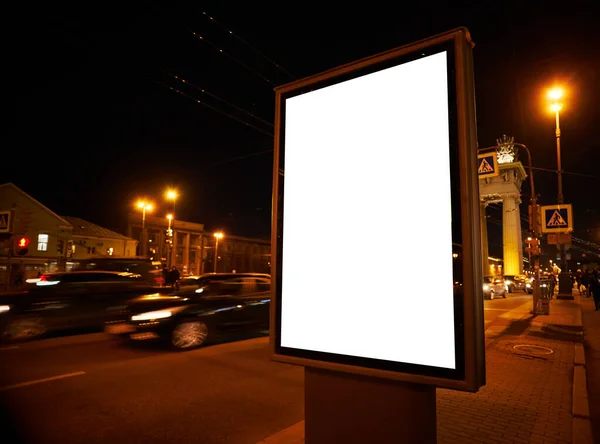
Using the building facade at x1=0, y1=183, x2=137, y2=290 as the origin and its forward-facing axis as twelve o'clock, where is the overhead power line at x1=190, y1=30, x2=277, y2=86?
The overhead power line is roughly at 1 o'clock from the building facade.

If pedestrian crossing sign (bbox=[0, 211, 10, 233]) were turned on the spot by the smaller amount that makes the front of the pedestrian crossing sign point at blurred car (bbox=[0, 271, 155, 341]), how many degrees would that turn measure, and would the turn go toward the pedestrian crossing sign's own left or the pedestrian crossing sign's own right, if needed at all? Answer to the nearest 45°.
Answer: approximately 45° to the pedestrian crossing sign's own left

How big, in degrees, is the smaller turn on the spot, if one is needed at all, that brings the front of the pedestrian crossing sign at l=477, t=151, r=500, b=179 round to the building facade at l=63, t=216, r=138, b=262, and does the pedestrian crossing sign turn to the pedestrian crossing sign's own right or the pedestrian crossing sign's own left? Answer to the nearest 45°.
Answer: approximately 135° to the pedestrian crossing sign's own right

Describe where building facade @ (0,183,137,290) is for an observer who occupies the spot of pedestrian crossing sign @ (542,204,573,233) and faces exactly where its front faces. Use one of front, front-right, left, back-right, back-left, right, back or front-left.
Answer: right

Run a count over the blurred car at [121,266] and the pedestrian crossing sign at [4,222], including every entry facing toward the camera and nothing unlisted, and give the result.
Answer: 1

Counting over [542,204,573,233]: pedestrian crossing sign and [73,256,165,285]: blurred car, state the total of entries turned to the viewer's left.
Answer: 1

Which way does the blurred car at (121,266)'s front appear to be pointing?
to the viewer's left

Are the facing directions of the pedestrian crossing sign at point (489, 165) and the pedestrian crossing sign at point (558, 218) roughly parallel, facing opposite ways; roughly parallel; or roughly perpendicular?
roughly parallel

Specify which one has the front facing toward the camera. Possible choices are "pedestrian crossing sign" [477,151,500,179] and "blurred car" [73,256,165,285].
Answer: the pedestrian crossing sign

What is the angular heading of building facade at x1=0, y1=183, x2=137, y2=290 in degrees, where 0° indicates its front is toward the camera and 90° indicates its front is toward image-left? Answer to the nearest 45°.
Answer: approximately 315°

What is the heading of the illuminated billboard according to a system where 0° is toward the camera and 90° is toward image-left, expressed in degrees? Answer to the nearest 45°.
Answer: approximately 45°

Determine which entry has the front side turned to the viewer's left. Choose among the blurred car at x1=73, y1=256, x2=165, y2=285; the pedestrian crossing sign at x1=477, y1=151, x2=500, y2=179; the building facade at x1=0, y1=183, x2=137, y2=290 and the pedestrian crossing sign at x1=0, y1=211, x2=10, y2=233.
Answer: the blurred car

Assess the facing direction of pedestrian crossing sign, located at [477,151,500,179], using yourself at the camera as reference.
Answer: facing the viewer

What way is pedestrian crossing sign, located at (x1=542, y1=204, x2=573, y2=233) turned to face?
toward the camera

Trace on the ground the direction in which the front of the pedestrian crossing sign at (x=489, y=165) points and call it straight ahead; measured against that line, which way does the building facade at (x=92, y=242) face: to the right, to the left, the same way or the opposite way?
to the left

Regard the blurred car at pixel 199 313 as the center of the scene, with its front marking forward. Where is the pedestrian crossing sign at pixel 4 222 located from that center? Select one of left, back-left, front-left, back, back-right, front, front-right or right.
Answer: right
